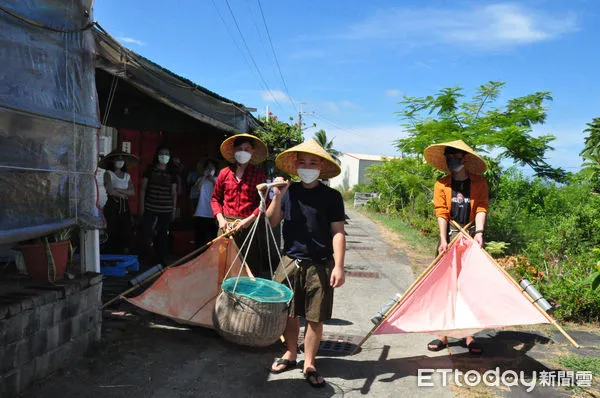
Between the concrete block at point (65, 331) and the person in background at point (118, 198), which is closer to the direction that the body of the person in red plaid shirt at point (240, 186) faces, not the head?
the concrete block

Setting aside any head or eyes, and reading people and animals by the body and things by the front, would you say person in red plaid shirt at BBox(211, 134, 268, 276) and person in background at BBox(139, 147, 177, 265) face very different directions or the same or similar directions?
same or similar directions

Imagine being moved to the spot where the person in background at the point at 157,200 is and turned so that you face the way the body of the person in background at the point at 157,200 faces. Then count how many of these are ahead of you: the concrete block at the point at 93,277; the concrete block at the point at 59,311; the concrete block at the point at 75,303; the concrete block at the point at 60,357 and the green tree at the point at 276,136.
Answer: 4

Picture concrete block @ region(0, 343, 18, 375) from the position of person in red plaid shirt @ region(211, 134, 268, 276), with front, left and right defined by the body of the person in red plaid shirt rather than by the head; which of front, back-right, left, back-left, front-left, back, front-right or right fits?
front-right

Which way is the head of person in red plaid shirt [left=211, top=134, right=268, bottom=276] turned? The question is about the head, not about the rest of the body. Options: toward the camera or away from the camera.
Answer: toward the camera

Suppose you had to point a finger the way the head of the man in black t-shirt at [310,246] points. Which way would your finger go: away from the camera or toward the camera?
toward the camera

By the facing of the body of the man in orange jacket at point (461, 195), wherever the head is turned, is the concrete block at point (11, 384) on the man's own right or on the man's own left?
on the man's own right

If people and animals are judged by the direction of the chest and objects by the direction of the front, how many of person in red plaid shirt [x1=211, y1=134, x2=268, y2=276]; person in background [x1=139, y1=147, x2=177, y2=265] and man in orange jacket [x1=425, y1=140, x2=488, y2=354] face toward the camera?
3

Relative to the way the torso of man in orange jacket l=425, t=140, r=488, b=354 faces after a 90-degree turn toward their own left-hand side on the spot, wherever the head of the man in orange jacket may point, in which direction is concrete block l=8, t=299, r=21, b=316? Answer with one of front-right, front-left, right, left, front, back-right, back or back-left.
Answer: back-right

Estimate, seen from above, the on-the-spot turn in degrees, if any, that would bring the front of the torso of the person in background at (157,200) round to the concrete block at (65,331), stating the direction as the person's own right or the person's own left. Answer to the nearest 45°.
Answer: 0° — they already face it

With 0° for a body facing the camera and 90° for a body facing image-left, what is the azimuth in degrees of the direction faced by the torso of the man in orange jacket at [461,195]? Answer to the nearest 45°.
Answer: approximately 0°

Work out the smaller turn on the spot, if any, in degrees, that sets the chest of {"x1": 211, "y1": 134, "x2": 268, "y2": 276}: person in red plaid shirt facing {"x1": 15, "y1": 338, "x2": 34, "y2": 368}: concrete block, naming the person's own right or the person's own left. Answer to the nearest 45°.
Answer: approximately 45° to the person's own right

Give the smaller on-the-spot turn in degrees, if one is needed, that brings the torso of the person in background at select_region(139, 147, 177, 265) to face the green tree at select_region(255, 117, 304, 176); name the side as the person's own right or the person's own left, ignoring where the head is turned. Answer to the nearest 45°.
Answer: approximately 135° to the person's own left

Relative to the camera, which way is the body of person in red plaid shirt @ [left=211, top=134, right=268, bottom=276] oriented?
toward the camera

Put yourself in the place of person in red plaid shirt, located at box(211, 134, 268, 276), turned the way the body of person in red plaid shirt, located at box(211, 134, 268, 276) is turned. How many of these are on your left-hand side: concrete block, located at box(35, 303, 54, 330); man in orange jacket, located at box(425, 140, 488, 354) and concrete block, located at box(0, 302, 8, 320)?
1

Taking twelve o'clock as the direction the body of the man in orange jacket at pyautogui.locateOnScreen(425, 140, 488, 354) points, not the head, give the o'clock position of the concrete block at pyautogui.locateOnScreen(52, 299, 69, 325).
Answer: The concrete block is roughly at 2 o'clock from the man in orange jacket.
